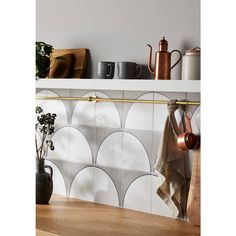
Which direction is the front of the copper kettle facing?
to the viewer's left

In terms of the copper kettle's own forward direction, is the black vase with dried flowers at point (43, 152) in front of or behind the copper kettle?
in front

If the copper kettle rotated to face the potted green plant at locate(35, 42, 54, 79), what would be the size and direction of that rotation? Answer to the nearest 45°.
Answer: approximately 45° to its right

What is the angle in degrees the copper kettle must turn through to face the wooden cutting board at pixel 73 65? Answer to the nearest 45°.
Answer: approximately 45° to its right
